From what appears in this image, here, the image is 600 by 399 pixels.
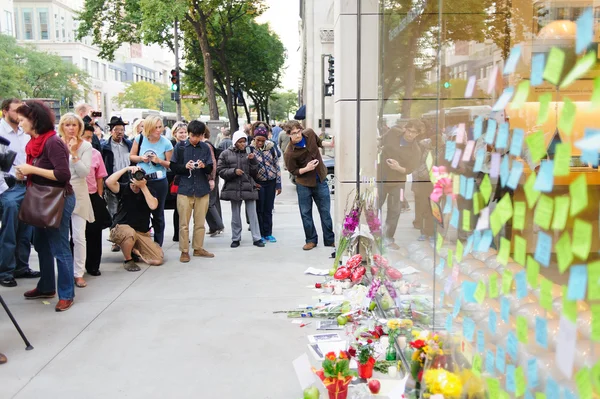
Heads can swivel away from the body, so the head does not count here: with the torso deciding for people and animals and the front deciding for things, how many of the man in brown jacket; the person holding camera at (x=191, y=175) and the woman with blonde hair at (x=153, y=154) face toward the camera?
3

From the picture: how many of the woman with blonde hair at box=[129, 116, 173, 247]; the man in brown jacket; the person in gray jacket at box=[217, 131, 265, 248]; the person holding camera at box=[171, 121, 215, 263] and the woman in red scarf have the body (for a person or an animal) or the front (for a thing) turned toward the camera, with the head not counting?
4

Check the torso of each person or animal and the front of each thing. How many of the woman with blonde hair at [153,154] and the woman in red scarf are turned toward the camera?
1

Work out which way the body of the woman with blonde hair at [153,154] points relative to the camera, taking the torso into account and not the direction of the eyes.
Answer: toward the camera

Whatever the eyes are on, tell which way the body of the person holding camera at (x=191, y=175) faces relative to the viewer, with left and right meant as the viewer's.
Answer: facing the viewer

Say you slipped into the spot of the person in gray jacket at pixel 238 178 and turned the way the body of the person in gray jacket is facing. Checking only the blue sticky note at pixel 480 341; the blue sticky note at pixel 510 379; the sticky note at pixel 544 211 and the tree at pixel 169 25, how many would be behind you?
1

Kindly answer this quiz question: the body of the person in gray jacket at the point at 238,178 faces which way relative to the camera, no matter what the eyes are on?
toward the camera
